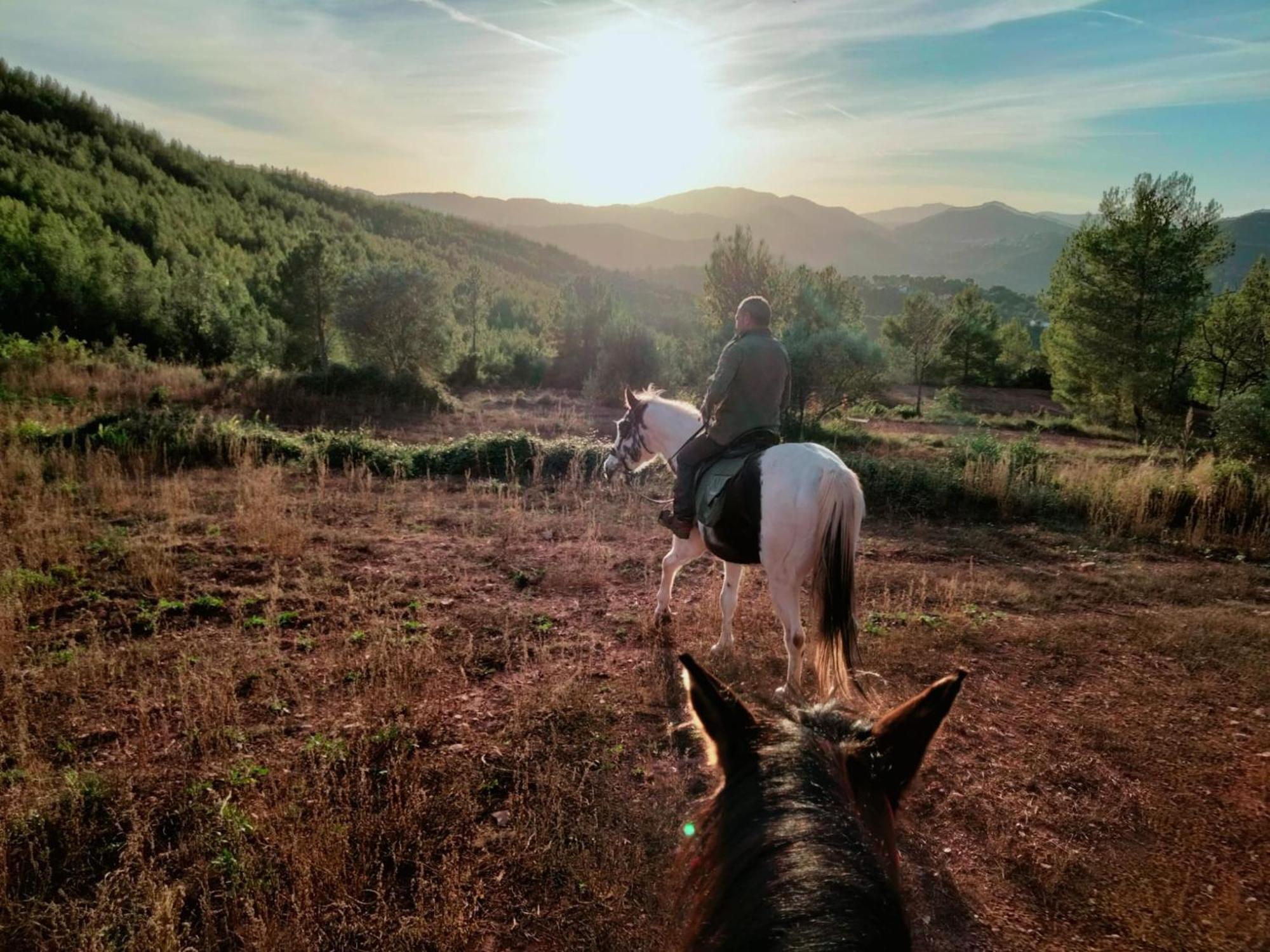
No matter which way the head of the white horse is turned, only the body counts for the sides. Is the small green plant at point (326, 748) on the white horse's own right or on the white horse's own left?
on the white horse's own left

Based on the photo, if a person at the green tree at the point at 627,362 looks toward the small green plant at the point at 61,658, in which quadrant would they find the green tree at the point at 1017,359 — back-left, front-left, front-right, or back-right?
back-left

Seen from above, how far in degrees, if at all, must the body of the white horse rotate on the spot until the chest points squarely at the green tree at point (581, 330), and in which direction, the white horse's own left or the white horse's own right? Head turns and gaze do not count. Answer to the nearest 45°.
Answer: approximately 45° to the white horse's own right

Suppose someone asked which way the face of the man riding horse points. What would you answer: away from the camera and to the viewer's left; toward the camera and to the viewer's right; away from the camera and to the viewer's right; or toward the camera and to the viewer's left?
away from the camera and to the viewer's left

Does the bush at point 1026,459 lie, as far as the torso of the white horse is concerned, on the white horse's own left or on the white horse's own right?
on the white horse's own right

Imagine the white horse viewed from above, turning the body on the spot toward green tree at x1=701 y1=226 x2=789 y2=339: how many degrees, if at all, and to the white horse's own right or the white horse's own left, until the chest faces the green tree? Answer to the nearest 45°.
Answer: approximately 45° to the white horse's own right

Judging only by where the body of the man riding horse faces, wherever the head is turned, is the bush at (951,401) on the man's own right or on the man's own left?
on the man's own right

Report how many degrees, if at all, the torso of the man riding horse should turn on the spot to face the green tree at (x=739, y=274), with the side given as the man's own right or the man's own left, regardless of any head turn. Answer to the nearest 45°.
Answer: approximately 45° to the man's own right

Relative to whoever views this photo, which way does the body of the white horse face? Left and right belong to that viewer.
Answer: facing away from the viewer and to the left of the viewer

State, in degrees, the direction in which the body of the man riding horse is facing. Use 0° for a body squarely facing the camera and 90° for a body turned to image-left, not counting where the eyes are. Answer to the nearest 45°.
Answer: approximately 135°
